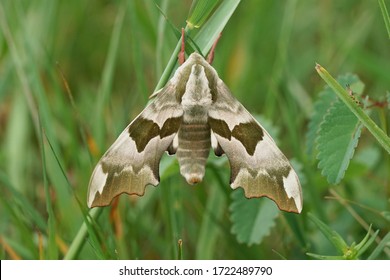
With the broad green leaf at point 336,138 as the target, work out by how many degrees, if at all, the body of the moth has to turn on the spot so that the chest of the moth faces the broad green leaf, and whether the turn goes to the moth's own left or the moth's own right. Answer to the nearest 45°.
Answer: approximately 90° to the moth's own right

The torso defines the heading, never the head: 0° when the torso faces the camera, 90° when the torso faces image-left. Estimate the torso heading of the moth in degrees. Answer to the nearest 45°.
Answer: approximately 180°
